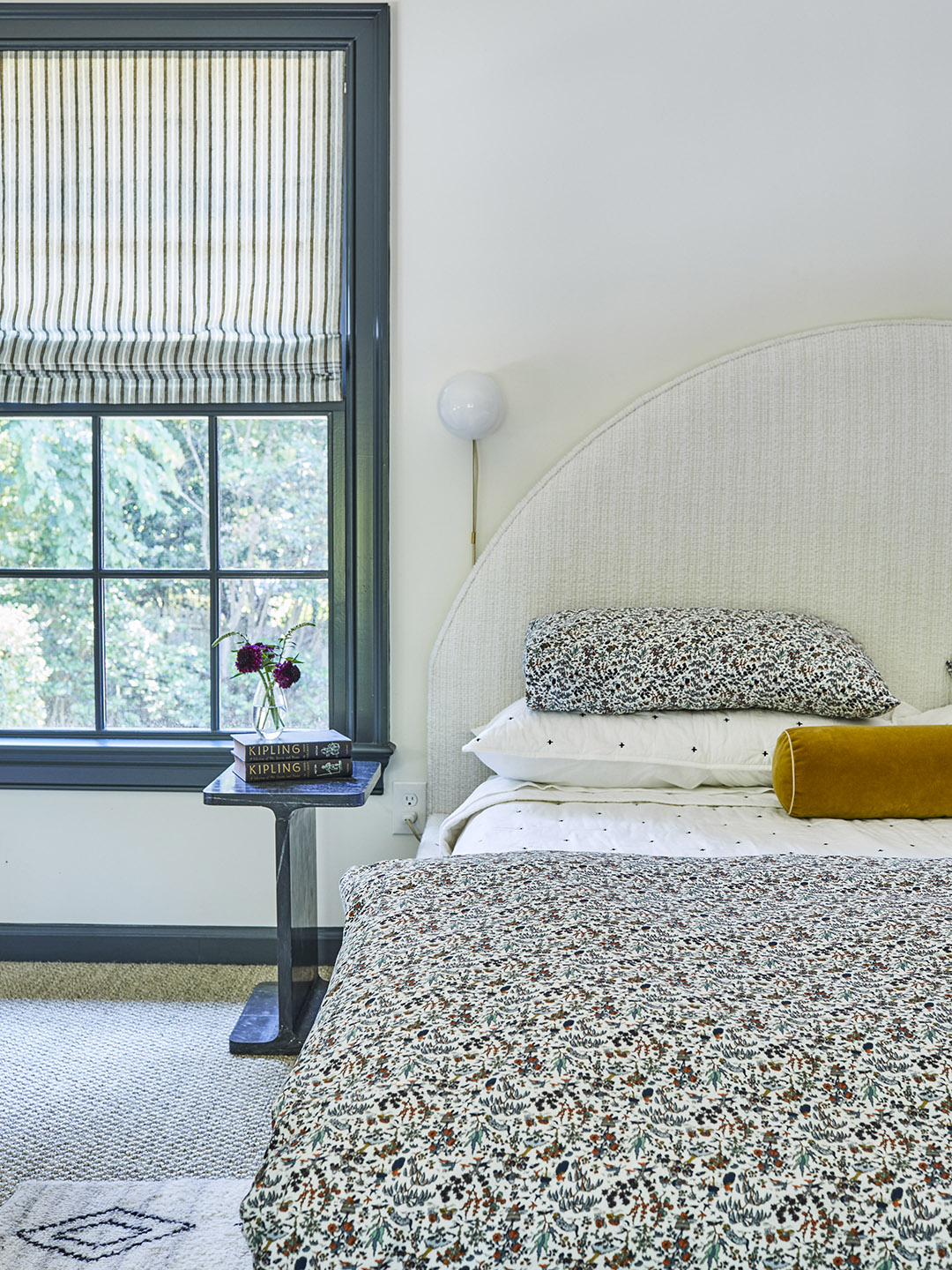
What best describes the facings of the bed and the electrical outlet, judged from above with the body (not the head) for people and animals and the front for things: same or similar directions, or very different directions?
same or similar directions

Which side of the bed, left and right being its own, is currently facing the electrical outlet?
back

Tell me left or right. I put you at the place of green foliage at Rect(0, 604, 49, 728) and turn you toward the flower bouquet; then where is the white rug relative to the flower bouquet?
right

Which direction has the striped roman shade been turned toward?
toward the camera

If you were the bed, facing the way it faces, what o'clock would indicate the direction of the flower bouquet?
The flower bouquet is roughly at 5 o'clock from the bed.

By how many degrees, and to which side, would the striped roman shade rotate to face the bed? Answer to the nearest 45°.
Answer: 0° — it already faces it

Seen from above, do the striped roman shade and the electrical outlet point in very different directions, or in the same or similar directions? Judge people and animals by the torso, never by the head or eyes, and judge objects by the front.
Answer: same or similar directions

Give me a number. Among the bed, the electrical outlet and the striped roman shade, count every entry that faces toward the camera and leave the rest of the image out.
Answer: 3

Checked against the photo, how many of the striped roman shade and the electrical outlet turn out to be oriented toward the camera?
2

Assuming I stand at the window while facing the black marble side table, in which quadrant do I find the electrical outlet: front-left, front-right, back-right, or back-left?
front-left

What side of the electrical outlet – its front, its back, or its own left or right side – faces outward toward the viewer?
front

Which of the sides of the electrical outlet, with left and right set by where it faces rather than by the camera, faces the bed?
front
